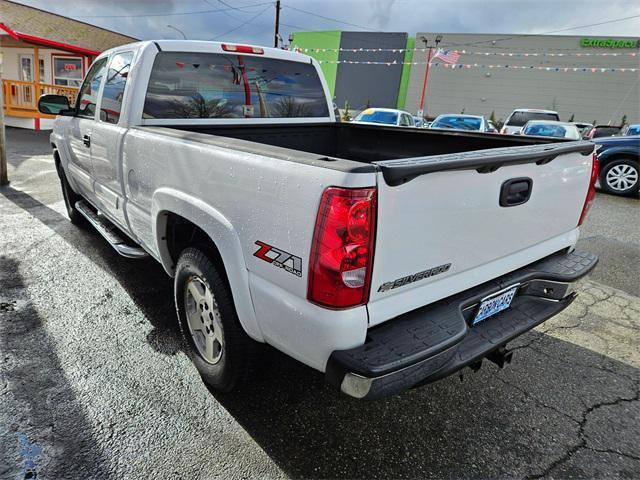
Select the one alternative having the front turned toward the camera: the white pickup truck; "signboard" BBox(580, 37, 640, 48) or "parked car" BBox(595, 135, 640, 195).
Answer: the signboard

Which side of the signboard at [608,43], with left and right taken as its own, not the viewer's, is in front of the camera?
front

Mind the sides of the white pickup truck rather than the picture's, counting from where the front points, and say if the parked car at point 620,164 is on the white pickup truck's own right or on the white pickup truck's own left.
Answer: on the white pickup truck's own right

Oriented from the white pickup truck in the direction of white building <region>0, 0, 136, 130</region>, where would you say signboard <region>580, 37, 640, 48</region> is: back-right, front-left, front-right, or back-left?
front-right

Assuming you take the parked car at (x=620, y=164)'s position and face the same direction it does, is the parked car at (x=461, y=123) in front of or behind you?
in front

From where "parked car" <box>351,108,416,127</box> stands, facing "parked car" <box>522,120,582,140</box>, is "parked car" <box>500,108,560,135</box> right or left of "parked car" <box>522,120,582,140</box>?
left

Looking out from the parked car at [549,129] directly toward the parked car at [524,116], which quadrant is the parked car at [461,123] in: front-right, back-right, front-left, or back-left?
front-left

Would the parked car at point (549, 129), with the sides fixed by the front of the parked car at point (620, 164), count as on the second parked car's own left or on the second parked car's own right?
on the second parked car's own right

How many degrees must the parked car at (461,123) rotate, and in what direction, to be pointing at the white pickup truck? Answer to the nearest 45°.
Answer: approximately 45° to its left

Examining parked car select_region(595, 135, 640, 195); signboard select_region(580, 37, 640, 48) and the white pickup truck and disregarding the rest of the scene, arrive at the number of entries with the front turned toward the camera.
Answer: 1

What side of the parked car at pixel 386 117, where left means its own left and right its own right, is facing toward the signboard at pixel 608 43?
back

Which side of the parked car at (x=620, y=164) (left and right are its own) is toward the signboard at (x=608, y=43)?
right

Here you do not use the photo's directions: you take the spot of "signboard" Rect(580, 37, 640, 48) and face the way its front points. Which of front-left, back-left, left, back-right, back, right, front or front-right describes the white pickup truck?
front

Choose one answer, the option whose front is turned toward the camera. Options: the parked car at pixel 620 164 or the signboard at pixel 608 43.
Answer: the signboard

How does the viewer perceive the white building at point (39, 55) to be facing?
facing the viewer and to the right of the viewer

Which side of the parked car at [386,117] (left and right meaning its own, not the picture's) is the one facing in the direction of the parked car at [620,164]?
left

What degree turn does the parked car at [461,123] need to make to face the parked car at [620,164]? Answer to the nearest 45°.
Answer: approximately 90° to its left

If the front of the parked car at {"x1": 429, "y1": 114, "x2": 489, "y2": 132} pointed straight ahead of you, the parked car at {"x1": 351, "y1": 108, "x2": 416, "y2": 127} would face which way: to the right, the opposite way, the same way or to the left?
the same way

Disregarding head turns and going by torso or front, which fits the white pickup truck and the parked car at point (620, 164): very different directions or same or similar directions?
same or similar directions

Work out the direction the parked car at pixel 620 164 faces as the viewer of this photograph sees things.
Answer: facing to the left of the viewer
